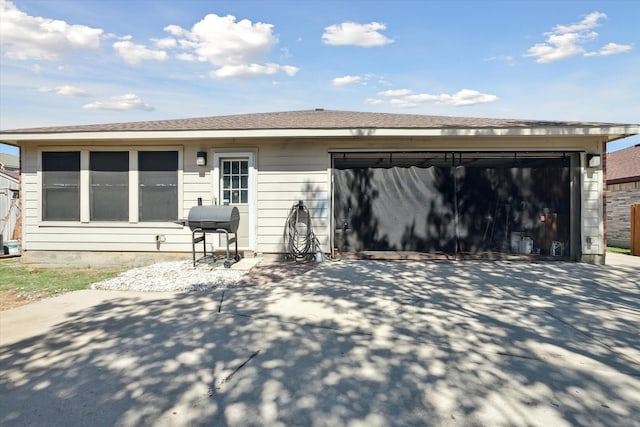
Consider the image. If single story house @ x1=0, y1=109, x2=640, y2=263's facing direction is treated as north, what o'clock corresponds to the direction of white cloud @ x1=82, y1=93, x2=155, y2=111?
The white cloud is roughly at 5 o'clock from the single story house.

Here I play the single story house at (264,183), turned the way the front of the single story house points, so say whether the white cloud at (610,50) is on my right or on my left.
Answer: on my left

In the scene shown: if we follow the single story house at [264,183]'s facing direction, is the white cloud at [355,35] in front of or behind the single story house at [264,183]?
behind

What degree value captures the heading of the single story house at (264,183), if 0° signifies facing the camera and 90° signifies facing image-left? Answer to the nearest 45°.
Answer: approximately 0°

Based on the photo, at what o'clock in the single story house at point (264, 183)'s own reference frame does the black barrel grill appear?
The black barrel grill is roughly at 1 o'clock from the single story house.

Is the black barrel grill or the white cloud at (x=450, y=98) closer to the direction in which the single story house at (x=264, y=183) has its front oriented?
the black barrel grill

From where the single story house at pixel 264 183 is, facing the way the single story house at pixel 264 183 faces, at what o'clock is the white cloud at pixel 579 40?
The white cloud is roughly at 8 o'clock from the single story house.

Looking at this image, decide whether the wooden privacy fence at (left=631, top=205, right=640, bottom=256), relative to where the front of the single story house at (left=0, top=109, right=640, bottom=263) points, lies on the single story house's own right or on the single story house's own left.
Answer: on the single story house's own left

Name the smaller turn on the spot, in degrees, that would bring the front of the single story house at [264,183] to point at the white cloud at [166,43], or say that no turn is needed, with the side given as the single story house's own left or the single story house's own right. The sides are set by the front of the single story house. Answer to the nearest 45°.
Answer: approximately 135° to the single story house's own right

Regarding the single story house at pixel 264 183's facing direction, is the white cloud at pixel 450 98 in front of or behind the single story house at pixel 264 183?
behind
